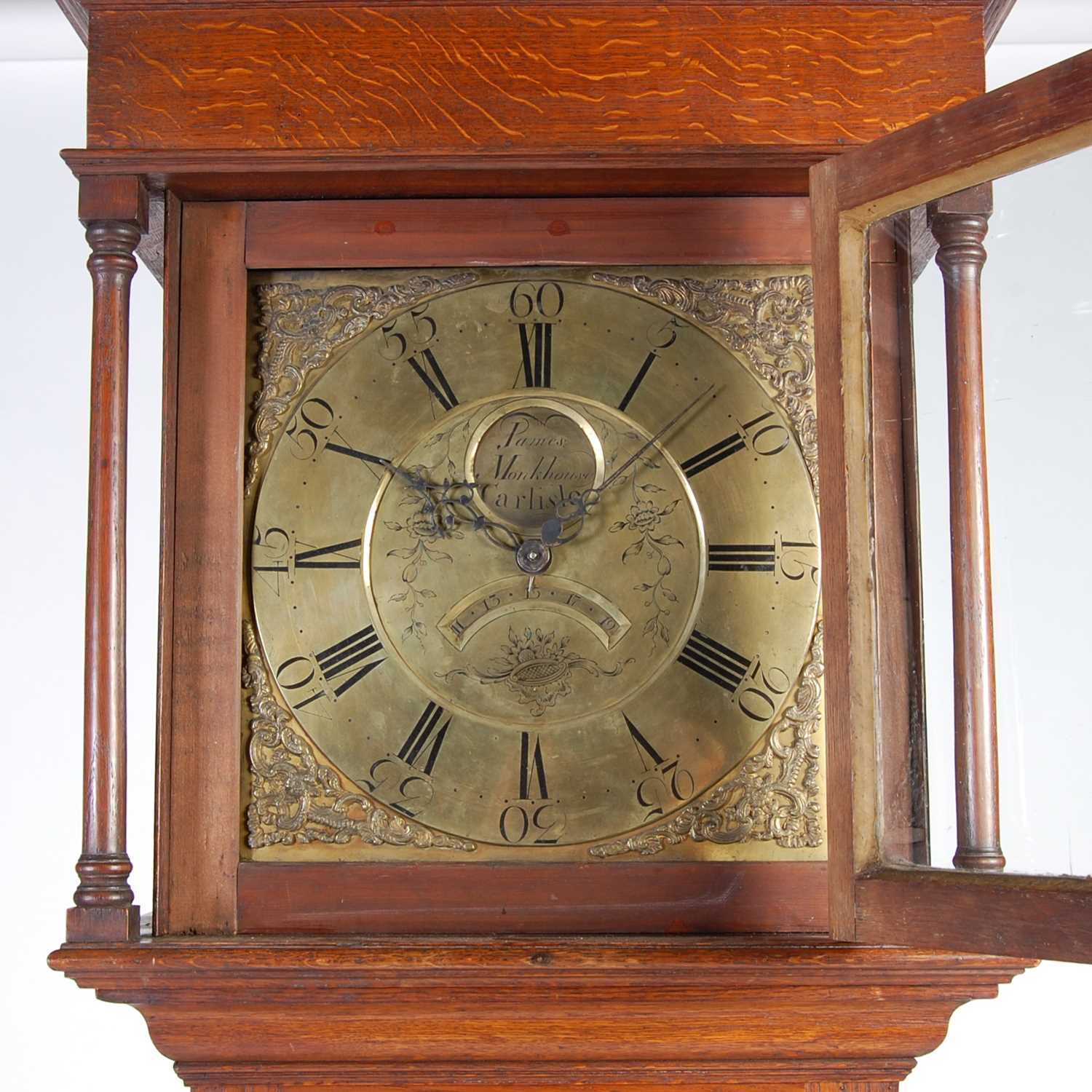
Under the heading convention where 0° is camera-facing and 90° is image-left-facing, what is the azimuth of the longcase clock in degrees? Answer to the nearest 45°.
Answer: approximately 0°
